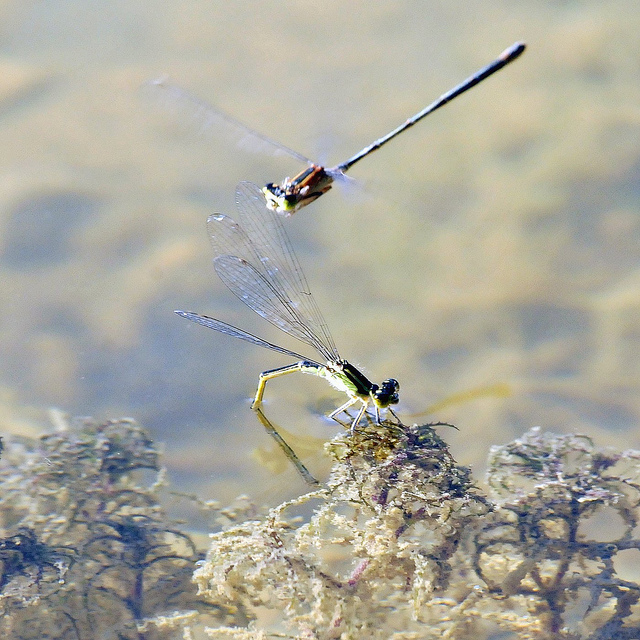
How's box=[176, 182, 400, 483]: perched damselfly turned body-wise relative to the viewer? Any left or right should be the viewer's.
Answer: facing to the right of the viewer

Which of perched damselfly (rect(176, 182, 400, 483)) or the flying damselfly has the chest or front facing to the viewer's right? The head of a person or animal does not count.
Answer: the perched damselfly

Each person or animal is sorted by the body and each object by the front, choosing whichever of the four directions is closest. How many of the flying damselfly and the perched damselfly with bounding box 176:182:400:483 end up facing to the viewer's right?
1

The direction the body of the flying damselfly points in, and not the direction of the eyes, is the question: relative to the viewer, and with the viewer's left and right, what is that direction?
facing the viewer and to the left of the viewer
